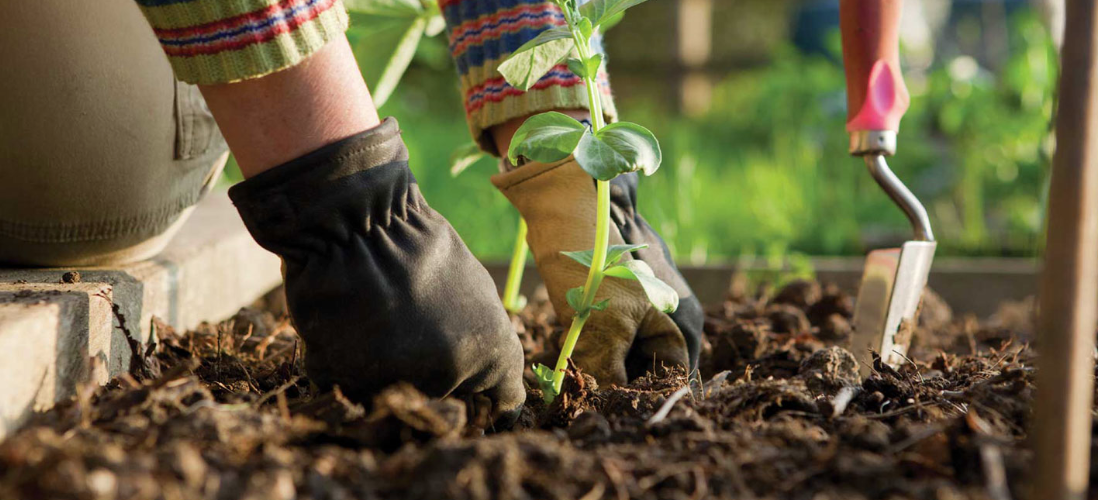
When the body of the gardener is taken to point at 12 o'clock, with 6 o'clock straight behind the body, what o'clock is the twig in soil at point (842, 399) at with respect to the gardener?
The twig in soil is roughly at 1 o'clock from the gardener.

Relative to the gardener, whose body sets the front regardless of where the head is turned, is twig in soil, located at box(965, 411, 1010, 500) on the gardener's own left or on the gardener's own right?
on the gardener's own right

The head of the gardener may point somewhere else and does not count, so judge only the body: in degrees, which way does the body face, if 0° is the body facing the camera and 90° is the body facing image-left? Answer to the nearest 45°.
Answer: approximately 270°

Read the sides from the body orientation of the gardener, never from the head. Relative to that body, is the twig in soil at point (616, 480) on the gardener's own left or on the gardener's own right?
on the gardener's own right

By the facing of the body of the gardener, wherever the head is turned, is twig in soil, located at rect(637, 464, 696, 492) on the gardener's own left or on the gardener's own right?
on the gardener's own right

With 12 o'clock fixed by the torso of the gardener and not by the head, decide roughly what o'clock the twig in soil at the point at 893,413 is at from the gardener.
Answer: The twig in soil is roughly at 1 o'clock from the gardener.

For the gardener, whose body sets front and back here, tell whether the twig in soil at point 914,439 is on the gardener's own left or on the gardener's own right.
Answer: on the gardener's own right

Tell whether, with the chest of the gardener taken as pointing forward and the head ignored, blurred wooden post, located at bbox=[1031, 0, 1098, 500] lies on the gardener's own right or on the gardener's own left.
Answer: on the gardener's own right
